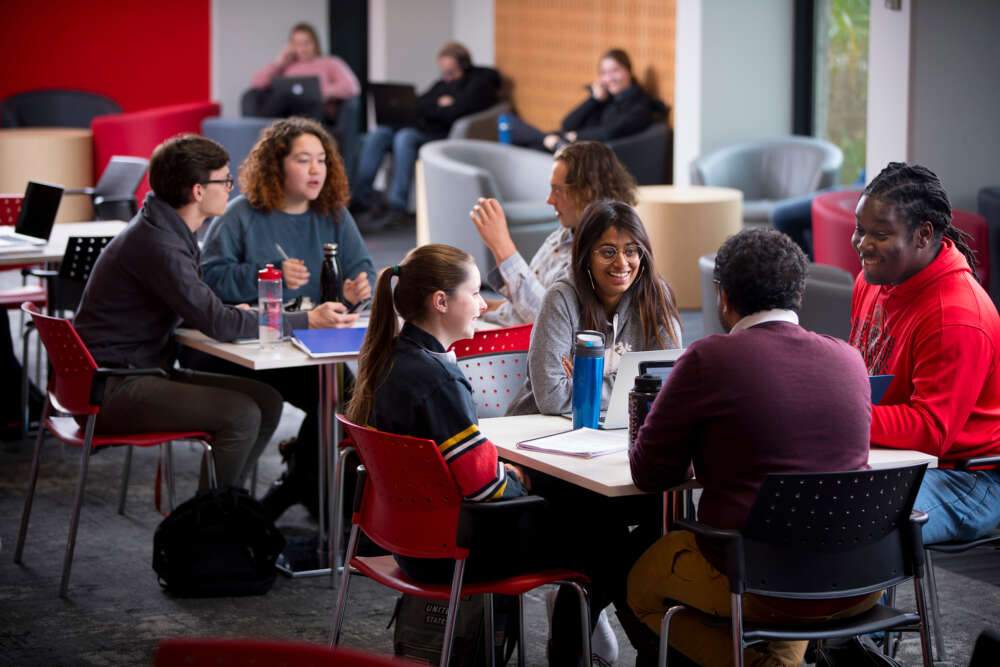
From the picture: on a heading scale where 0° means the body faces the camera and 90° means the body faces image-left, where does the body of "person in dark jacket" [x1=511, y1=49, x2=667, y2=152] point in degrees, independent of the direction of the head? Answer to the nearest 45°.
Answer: approximately 45°

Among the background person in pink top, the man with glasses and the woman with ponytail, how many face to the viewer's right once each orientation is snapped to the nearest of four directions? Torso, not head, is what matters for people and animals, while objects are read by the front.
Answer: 2

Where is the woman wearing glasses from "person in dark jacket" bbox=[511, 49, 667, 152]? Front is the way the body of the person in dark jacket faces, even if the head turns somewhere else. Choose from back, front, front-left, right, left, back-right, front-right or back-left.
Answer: front-left

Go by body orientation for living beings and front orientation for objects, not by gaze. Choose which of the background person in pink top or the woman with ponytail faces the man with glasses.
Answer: the background person in pink top

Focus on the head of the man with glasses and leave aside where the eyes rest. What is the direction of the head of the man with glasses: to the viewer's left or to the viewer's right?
to the viewer's right

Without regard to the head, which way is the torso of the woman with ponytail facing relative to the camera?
to the viewer's right

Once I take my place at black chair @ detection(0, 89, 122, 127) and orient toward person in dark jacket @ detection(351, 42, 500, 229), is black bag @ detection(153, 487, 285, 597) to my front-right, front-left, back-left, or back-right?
front-right

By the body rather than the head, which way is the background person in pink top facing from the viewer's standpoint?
toward the camera

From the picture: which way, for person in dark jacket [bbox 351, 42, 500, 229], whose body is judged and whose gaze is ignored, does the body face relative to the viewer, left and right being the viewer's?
facing the viewer and to the left of the viewer

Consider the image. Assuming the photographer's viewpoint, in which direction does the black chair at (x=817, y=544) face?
facing away from the viewer and to the left of the viewer

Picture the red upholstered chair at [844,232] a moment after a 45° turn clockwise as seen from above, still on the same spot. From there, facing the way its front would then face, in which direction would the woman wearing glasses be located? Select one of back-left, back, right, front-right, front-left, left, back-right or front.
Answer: front-left

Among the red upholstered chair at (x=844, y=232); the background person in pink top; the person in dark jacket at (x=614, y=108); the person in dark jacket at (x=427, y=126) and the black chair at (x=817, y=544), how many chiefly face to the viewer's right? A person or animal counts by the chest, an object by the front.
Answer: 0

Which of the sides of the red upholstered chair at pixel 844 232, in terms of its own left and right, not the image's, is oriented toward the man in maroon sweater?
front

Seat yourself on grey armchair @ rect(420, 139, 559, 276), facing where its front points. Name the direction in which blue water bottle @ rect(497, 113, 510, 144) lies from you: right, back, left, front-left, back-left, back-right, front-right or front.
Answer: back-left

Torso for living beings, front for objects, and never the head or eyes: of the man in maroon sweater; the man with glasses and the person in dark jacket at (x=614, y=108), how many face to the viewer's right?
1

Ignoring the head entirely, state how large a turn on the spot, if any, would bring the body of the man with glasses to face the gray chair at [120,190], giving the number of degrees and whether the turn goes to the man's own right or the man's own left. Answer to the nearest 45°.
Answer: approximately 90° to the man's own left

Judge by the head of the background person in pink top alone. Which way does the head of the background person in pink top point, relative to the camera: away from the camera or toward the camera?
toward the camera
